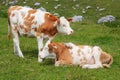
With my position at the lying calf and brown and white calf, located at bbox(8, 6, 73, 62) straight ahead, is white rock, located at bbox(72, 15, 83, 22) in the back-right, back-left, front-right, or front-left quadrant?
front-right

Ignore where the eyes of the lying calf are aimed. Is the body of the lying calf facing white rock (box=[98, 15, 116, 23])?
no

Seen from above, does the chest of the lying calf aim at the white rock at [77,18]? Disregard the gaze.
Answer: no
